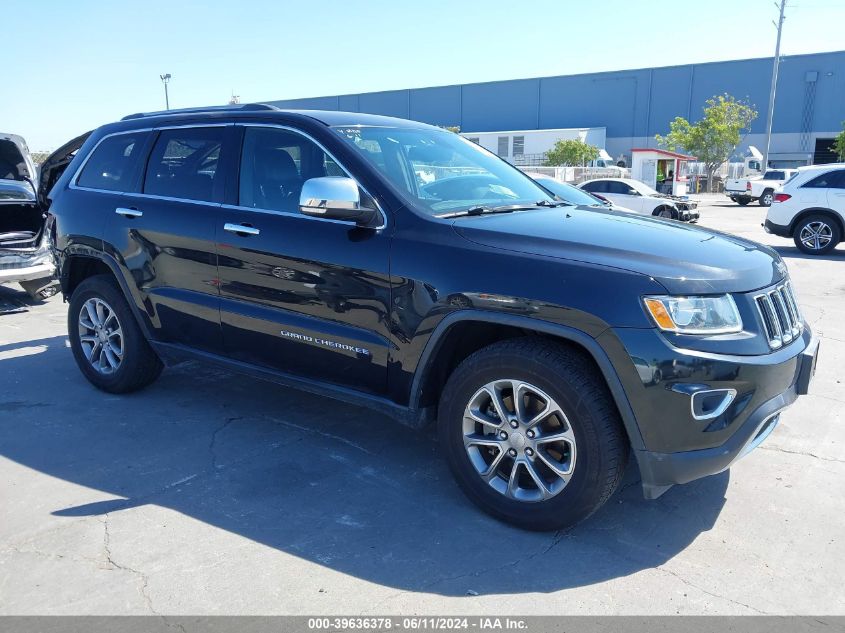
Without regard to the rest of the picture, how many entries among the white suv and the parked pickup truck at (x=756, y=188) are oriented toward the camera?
0

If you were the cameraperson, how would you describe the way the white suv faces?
facing to the right of the viewer

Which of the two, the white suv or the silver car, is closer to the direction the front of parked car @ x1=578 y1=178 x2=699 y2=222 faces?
the white suv

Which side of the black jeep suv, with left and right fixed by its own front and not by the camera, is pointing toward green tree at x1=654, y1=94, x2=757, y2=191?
left

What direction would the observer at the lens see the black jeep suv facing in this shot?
facing the viewer and to the right of the viewer

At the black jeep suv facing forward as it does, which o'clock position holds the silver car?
The silver car is roughly at 6 o'clock from the black jeep suv.
